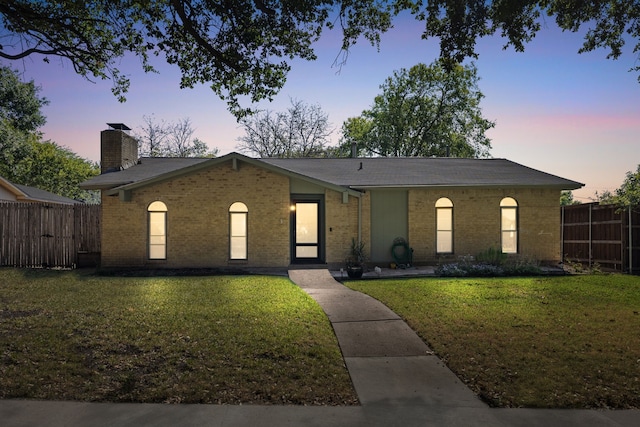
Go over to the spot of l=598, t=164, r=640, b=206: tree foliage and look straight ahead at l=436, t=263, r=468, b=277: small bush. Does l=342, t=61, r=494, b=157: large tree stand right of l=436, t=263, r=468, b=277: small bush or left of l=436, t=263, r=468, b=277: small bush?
right

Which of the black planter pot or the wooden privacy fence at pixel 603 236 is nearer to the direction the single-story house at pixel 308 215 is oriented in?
the black planter pot

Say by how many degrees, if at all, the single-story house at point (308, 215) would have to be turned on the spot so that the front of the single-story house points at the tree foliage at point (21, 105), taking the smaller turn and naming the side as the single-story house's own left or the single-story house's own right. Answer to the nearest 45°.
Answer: approximately 135° to the single-story house's own right

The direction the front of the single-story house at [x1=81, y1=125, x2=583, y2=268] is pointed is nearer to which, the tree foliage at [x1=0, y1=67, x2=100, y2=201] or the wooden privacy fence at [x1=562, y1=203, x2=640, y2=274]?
the wooden privacy fence

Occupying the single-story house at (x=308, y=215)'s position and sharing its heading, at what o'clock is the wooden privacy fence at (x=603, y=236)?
The wooden privacy fence is roughly at 9 o'clock from the single-story house.

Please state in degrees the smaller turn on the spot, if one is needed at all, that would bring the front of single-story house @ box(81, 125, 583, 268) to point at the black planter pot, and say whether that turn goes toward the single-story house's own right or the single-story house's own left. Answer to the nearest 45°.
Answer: approximately 45° to the single-story house's own left

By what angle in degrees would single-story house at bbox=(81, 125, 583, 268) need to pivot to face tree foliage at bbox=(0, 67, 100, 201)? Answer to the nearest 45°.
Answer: approximately 135° to its right

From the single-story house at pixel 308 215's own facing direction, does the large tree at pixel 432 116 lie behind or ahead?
behind

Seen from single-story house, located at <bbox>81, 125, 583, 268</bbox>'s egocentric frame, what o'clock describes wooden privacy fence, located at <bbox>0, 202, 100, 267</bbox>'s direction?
The wooden privacy fence is roughly at 3 o'clock from the single-story house.

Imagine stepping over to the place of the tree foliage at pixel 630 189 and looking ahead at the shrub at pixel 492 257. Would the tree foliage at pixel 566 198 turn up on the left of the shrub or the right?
right

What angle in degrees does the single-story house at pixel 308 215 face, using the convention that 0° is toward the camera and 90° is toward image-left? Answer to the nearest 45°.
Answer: approximately 0°
